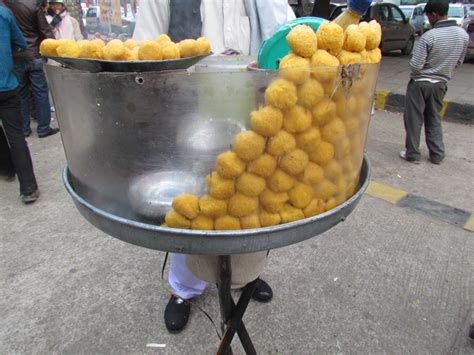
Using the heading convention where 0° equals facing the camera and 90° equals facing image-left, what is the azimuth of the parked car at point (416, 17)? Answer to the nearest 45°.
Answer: approximately 45°
